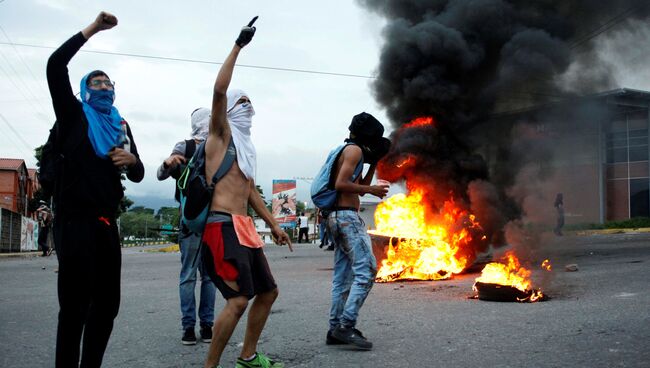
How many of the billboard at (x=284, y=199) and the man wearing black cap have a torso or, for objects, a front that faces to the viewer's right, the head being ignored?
1

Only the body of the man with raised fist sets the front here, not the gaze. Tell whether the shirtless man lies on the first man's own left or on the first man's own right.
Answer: on the first man's own left

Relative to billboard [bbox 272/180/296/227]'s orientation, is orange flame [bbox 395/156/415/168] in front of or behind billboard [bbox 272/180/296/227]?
in front

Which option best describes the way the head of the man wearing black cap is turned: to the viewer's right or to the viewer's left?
to the viewer's right

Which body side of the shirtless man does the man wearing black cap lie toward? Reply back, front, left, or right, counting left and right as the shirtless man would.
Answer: left

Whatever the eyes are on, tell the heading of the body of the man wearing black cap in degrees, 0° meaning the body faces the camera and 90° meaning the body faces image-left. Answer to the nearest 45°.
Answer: approximately 270°

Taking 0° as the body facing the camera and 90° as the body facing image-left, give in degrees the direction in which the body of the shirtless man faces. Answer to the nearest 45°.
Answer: approximately 315°

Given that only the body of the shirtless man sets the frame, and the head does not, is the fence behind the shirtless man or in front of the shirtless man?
behind

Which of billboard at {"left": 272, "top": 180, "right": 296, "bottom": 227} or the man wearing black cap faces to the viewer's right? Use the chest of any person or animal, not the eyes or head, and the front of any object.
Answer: the man wearing black cap

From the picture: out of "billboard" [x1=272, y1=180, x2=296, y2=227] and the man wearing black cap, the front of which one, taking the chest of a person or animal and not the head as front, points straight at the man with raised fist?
the billboard

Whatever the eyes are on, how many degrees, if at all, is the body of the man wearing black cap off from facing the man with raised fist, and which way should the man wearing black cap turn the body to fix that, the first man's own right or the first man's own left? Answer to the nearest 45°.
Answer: approximately 135° to the first man's own right
